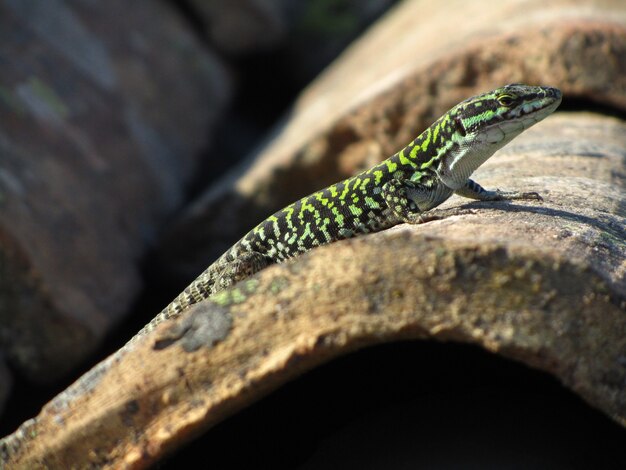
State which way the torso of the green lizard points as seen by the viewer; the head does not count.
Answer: to the viewer's right

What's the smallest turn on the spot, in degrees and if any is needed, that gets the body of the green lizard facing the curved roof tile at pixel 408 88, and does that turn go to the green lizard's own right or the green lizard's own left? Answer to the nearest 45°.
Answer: approximately 90° to the green lizard's own left

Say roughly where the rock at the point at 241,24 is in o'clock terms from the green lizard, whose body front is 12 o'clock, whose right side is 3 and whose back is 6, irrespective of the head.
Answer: The rock is roughly at 9 o'clock from the green lizard.

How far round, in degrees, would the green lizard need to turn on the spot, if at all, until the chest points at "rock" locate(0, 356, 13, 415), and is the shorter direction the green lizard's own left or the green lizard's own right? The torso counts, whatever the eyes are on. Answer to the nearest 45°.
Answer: approximately 180°
